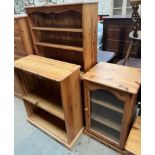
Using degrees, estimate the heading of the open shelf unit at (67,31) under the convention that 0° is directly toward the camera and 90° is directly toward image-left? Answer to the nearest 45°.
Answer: approximately 45°

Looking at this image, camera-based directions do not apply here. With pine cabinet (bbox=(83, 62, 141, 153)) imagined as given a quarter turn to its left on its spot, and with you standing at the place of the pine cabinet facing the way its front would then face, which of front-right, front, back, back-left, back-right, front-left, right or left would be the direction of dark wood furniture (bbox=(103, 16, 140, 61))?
back-left

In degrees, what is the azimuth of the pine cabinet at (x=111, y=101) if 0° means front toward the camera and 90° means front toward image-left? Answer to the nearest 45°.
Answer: approximately 45°

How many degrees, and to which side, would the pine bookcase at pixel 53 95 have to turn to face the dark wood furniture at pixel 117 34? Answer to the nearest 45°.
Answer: approximately 180°

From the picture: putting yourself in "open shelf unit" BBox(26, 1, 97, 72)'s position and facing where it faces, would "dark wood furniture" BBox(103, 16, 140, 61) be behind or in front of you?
behind
